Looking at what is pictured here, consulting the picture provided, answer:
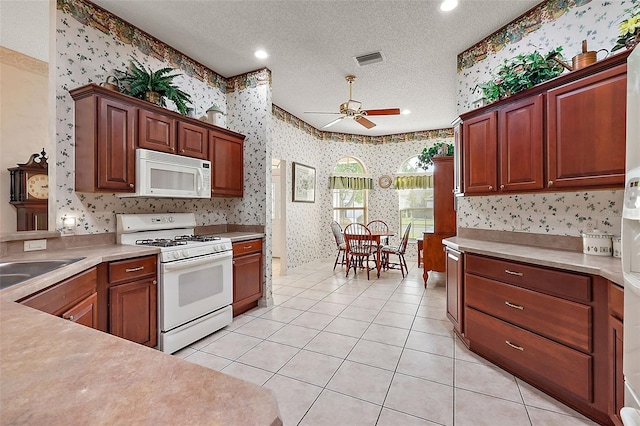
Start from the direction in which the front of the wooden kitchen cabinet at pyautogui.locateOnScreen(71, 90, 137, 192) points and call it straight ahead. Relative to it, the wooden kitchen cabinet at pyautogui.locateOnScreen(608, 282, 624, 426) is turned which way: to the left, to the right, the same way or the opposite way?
the opposite way

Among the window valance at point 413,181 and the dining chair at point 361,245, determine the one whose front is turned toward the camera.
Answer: the window valance

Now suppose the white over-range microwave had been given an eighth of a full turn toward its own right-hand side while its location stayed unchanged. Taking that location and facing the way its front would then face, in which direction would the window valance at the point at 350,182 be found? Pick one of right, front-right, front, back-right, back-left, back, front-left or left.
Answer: back-left

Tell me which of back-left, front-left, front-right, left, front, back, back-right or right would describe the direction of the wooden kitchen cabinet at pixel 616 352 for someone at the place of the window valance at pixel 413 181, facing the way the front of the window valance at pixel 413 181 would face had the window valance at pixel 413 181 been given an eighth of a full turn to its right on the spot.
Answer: front-left

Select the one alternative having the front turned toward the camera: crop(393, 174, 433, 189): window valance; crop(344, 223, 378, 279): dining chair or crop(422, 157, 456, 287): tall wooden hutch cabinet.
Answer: the window valance

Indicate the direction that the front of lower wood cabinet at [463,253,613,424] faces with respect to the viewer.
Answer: facing the viewer and to the left of the viewer

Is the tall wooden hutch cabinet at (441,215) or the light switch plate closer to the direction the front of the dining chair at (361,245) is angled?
the tall wooden hutch cabinet

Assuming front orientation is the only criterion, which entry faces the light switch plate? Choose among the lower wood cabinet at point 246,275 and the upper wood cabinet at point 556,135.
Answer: the upper wood cabinet

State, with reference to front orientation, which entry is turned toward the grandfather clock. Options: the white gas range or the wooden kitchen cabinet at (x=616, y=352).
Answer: the wooden kitchen cabinet

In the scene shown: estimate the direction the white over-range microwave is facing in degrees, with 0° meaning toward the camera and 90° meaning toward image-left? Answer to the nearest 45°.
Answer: approximately 315°

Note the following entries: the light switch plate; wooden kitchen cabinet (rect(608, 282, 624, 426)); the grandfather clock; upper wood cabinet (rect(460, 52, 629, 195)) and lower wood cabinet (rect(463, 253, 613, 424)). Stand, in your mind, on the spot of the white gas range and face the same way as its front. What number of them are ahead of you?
3

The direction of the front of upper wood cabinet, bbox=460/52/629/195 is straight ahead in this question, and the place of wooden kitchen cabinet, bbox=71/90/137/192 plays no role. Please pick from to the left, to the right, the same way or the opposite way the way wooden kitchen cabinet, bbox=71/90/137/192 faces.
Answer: the opposite way

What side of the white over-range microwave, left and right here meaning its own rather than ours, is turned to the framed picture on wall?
left
